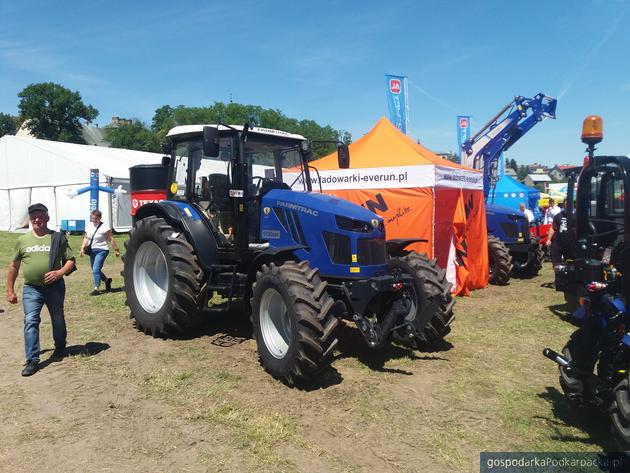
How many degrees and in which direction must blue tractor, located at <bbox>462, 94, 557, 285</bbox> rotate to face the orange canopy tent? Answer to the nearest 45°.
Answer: approximately 45° to its right

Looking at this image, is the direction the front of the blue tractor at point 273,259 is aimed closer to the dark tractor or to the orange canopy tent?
the dark tractor

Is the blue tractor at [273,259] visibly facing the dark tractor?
yes

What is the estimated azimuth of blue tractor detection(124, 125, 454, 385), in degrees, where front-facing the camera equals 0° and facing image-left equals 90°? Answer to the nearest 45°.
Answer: approximately 315°

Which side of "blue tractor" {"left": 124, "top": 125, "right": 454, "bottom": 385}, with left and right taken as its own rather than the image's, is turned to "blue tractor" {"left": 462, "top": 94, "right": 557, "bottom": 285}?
left
